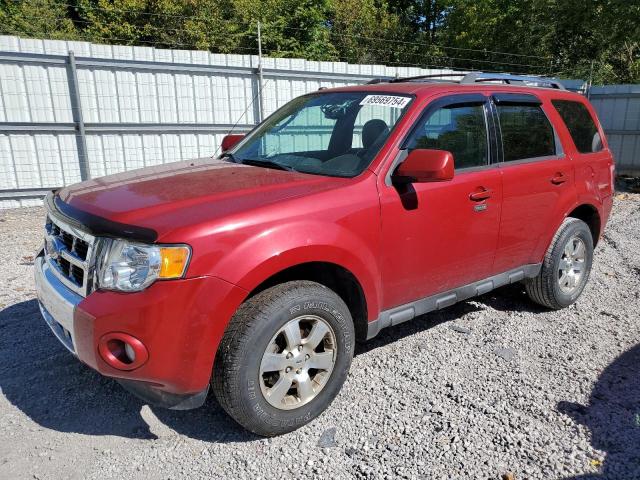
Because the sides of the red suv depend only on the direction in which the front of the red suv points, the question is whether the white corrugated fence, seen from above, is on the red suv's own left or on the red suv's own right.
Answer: on the red suv's own right

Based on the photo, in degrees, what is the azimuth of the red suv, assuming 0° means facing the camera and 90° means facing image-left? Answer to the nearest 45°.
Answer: approximately 45°
